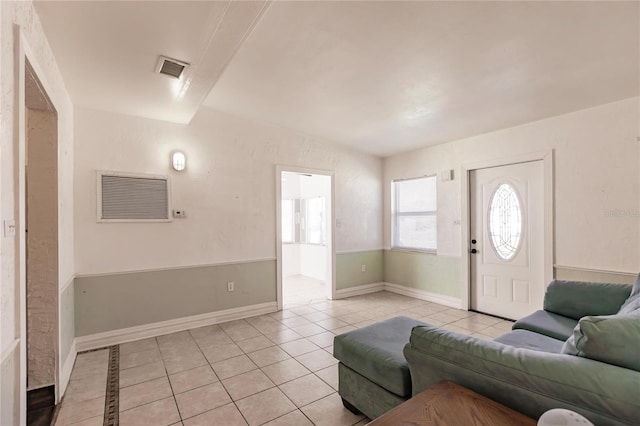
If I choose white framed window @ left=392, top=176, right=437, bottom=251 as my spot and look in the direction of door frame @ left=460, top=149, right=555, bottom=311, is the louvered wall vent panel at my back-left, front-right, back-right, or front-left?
back-right

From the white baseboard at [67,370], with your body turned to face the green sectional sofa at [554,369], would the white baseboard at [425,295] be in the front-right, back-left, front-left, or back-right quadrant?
front-left

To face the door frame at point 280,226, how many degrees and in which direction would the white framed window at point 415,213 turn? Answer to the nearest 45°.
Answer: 0° — it already faces it

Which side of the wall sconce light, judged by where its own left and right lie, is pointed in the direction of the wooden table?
front

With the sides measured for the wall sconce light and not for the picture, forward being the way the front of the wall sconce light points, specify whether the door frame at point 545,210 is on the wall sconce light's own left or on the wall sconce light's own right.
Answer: on the wall sconce light's own left

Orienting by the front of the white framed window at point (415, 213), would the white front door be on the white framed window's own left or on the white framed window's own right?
on the white framed window's own left

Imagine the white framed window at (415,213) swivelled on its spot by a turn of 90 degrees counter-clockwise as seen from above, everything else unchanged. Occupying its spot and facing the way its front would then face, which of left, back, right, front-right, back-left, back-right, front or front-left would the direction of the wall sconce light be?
right

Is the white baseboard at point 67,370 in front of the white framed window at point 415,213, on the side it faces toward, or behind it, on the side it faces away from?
in front

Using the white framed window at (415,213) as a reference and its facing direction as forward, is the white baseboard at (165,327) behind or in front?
in front

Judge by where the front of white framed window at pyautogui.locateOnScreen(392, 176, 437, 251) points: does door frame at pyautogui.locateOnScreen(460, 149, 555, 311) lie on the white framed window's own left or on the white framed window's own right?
on the white framed window's own left

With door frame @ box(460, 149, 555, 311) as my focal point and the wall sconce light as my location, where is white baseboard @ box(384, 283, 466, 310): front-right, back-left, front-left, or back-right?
front-left

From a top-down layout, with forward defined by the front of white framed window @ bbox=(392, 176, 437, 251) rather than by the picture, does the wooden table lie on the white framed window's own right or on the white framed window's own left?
on the white framed window's own left

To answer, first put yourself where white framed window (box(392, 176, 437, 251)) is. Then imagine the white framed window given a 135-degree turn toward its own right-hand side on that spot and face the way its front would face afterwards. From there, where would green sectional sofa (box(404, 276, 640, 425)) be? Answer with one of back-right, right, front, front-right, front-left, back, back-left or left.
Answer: back

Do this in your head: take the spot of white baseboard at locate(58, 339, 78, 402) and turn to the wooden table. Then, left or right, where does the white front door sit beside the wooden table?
left

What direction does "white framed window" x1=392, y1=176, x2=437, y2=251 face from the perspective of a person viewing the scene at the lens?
facing the viewer and to the left of the viewer

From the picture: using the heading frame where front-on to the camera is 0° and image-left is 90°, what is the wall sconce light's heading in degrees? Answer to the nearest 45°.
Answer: approximately 0°

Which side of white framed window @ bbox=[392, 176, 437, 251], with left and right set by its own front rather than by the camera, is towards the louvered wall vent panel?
front
